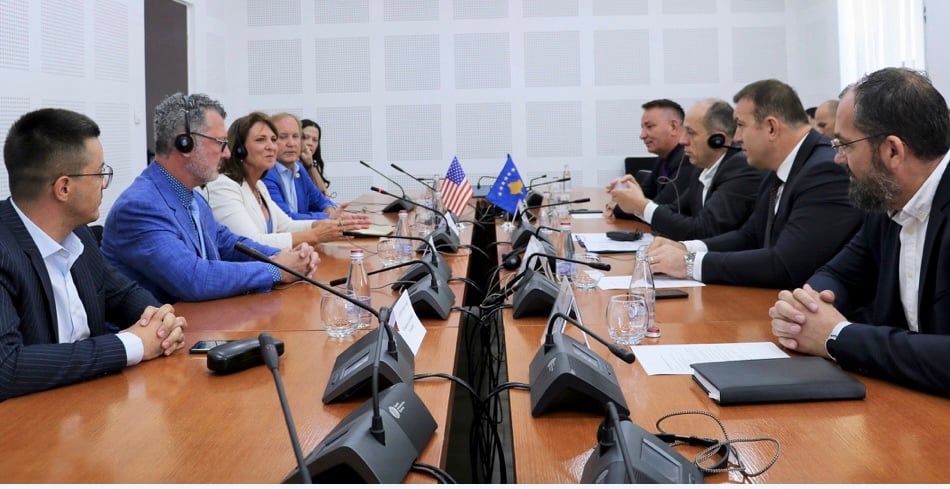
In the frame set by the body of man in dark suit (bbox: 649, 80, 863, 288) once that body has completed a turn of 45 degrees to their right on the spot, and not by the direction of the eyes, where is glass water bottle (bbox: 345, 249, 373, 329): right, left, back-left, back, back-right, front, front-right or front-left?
left

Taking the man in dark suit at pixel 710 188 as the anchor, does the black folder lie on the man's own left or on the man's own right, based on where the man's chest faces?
on the man's own left

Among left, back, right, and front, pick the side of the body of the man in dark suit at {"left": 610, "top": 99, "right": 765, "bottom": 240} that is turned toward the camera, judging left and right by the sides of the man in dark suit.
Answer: left

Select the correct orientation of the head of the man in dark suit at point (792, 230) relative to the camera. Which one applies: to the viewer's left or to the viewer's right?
to the viewer's left

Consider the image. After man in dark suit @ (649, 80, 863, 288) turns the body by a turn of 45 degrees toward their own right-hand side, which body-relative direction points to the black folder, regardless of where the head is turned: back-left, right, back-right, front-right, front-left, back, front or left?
back-left

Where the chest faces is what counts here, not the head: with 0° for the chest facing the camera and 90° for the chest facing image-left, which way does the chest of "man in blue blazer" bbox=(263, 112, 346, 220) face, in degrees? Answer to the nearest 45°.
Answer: approximately 315°

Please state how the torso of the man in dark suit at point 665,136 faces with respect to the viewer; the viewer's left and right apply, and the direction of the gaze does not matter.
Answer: facing the viewer and to the left of the viewer

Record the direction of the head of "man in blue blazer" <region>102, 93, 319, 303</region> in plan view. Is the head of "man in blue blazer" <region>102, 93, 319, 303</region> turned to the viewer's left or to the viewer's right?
to the viewer's right

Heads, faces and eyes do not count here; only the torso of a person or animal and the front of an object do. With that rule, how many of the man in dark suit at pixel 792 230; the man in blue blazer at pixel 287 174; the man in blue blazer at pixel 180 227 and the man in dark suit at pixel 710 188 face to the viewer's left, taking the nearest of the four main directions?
2

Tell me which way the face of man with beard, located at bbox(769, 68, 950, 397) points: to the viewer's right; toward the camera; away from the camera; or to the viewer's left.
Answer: to the viewer's left

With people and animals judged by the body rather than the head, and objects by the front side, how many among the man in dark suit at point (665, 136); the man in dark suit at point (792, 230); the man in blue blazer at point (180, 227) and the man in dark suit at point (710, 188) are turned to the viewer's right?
1

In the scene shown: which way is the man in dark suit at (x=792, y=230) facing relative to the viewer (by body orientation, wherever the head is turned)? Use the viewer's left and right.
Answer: facing to the left of the viewer

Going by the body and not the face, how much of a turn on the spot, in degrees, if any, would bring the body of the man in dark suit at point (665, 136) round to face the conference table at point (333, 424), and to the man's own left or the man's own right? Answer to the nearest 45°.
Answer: approximately 45° to the man's own left

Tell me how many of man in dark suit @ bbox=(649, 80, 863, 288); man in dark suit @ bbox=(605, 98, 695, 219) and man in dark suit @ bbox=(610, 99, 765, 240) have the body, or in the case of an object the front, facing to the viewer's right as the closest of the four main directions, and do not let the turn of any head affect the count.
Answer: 0

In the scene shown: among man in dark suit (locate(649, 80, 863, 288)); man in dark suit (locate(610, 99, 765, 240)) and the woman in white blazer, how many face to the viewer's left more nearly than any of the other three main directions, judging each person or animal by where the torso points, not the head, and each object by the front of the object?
2

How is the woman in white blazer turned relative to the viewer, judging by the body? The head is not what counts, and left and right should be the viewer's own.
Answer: facing the viewer and to the right of the viewer

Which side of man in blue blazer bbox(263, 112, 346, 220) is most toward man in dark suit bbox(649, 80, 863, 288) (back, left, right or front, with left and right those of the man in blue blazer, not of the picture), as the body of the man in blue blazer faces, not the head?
front

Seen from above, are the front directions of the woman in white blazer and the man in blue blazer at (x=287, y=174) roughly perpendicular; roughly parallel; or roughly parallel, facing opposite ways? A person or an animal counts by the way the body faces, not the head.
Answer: roughly parallel
